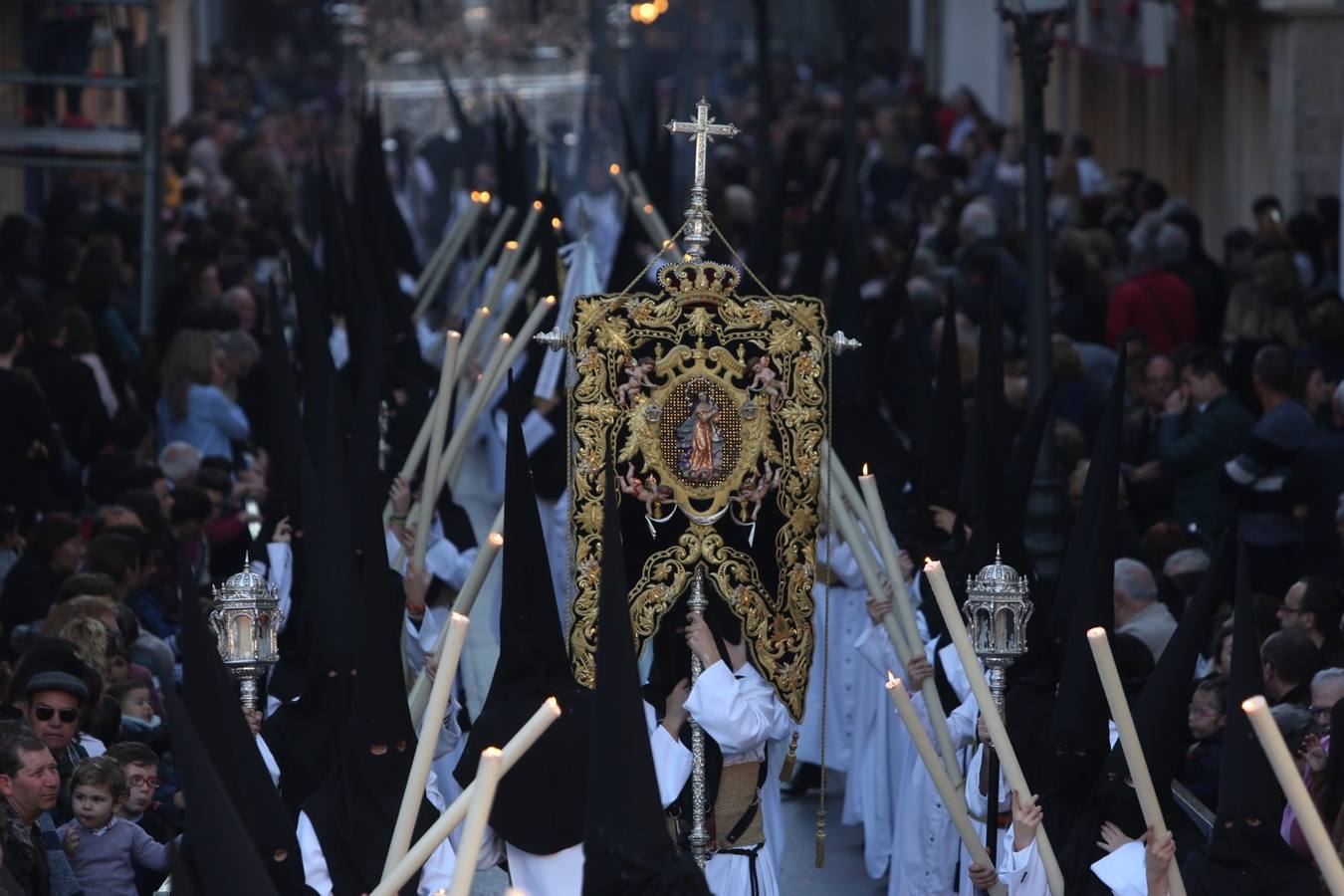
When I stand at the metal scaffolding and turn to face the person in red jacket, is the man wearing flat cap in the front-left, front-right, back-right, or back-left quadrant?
front-right

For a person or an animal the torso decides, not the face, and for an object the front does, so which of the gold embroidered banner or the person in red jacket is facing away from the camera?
the person in red jacket

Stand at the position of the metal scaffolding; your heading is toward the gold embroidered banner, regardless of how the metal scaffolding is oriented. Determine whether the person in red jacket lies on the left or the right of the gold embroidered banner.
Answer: left

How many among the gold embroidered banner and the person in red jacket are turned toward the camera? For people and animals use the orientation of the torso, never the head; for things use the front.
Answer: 1

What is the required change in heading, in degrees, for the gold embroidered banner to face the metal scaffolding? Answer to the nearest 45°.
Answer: approximately 180°

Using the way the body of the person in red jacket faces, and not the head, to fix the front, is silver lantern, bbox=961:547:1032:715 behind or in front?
behind

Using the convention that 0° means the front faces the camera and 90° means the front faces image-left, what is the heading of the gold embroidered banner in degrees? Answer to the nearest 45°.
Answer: approximately 0°

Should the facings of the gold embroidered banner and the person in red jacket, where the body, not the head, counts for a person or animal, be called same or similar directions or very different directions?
very different directions

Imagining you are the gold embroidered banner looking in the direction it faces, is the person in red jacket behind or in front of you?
behind

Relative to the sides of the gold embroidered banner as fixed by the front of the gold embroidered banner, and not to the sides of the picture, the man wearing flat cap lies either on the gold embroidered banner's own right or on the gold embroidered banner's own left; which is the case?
on the gold embroidered banner's own right

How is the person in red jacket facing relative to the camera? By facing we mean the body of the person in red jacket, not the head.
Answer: away from the camera
